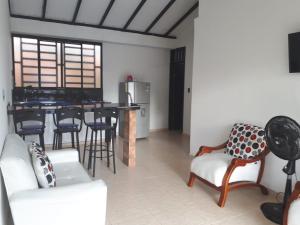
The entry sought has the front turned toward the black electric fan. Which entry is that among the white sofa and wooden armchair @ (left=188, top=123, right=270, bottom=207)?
the white sofa

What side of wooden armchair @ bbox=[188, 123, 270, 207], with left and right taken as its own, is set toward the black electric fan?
left

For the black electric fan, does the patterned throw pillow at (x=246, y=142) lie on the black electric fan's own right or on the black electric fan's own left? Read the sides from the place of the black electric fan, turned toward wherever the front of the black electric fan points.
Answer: on the black electric fan's own right

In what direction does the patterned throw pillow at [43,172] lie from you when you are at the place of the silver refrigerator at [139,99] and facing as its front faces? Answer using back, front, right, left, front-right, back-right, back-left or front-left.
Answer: front-right

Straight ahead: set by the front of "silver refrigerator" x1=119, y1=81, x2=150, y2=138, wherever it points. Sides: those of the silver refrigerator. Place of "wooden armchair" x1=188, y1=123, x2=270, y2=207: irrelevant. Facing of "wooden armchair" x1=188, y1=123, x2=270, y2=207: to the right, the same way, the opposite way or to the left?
to the right

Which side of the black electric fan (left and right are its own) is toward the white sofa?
front

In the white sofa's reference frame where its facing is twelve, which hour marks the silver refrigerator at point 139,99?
The silver refrigerator is roughly at 10 o'clock from the white sofa.

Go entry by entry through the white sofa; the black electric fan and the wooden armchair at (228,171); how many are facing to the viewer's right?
1

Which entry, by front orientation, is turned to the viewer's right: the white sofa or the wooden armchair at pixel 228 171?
the white sofa

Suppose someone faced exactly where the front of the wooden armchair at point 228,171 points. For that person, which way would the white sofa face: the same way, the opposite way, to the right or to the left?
the opposite way

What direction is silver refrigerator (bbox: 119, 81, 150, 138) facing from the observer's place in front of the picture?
facing the viewer and to the right of the viewer

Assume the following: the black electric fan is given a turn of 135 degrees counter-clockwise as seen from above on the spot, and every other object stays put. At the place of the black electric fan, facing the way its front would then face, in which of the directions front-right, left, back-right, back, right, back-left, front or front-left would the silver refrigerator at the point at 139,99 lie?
back-left

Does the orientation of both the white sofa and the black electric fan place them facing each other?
yes

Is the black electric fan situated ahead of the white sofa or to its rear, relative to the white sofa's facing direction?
ahead

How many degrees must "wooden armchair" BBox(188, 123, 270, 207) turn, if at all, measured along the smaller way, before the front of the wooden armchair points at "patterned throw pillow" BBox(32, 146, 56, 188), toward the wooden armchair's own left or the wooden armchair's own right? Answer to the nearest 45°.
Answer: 0° — it already faces it

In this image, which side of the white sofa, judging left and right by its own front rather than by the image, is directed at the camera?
right

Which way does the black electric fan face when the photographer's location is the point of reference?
facing the viewer and to the left of the viewer

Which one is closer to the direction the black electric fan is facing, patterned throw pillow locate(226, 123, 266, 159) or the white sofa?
the white sofa
